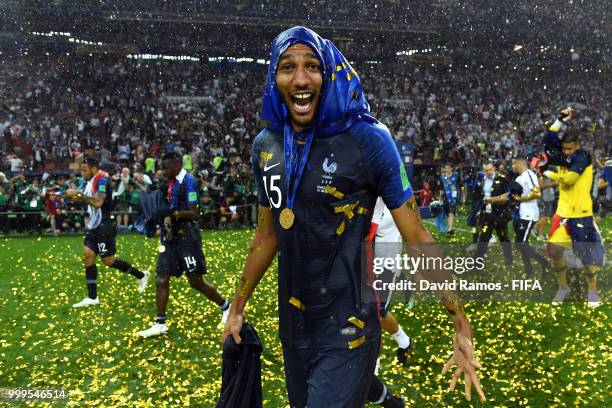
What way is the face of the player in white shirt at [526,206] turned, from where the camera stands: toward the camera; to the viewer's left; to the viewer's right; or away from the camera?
to the viewer's left

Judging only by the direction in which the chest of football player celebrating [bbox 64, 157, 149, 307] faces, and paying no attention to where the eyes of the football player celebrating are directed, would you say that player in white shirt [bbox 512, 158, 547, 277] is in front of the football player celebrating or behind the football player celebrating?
behind

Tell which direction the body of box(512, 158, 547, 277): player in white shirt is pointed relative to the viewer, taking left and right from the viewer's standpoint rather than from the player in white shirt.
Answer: facing the viewer and to the left of the viewer

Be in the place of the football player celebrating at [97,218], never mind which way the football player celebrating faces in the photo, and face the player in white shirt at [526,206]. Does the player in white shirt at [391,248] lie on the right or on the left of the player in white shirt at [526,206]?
right

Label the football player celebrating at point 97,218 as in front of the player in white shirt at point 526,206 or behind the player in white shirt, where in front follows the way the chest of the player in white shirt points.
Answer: in front

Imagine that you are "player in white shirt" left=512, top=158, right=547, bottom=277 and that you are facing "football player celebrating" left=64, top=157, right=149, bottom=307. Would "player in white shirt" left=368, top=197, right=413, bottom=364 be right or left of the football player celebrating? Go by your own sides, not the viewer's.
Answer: left

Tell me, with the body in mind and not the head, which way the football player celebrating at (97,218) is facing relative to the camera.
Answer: to the viewer's left
